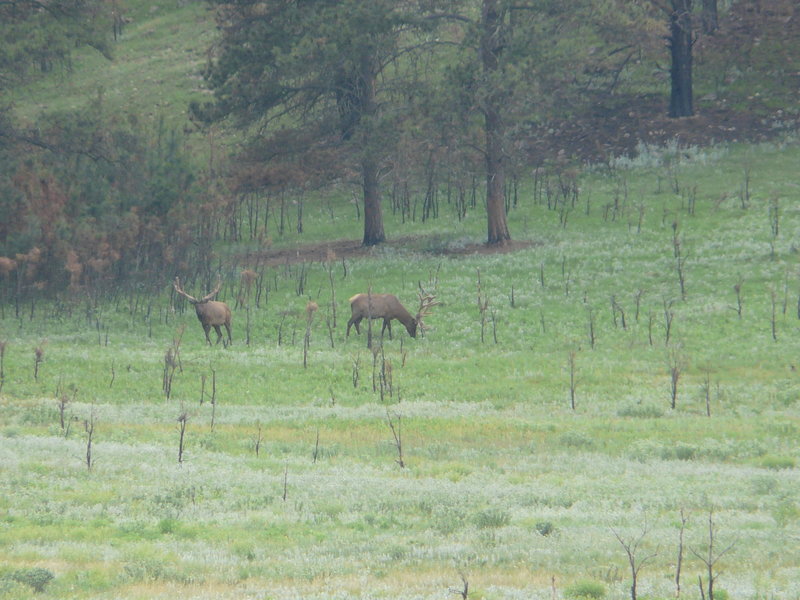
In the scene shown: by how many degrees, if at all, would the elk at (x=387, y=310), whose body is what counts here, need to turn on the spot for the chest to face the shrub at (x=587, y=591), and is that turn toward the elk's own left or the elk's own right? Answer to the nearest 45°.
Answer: approximately 90° to the elk's own right

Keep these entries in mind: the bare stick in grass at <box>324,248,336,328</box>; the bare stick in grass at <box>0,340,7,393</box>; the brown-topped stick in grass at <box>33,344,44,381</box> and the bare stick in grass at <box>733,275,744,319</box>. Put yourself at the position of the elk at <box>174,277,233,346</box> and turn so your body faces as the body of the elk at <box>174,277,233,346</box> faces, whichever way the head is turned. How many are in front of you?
2

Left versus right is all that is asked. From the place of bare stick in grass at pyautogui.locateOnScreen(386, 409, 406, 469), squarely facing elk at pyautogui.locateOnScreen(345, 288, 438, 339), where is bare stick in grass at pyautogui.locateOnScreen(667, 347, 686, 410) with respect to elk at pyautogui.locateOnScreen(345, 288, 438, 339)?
right

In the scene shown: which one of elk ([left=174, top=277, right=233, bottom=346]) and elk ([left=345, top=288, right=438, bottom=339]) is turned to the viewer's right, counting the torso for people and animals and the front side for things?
elk ([left=345, top=288, right=438, bottom=339])

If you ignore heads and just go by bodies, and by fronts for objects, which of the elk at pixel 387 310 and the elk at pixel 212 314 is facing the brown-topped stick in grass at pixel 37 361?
the elk at pixel 212 314

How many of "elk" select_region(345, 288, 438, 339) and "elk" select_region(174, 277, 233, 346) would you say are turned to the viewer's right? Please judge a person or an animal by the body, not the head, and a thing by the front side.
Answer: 1

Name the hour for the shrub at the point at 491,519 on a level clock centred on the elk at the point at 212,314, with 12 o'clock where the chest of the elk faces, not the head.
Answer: The shrub is roughly at 10 o'clock from the elk.

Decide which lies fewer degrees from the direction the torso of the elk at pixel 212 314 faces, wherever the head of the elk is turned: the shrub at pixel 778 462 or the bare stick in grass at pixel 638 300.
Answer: the shrub

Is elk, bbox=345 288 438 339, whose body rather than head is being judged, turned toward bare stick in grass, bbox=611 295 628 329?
yes

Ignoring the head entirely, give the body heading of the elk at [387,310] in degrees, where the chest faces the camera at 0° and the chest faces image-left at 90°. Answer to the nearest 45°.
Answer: approximately 270°

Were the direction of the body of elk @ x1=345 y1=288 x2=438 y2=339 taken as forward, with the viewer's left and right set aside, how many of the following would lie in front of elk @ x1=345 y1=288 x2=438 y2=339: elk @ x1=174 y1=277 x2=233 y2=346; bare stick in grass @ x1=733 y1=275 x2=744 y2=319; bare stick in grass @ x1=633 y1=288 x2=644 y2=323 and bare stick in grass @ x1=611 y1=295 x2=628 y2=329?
3

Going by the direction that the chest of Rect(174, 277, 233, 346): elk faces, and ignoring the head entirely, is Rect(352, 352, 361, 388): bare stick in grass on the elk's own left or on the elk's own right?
on the elk's own left

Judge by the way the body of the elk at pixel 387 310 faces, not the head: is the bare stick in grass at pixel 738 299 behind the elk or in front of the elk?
in front

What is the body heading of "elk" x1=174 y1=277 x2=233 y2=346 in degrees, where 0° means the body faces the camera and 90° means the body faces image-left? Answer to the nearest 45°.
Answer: approximately 45°

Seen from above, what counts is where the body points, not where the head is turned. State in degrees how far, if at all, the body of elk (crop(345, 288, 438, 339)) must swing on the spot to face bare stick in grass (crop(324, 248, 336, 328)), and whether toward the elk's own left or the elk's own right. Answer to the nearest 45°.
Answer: approximately 135° to the elk's own left

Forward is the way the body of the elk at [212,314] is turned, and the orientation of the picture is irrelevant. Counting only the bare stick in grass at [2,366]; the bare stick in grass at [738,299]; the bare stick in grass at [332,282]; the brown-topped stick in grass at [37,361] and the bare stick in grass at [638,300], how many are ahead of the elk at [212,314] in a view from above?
2

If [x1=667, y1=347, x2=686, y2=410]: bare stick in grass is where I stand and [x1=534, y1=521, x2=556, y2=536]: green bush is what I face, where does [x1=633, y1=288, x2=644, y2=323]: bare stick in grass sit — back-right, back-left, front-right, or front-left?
back-right

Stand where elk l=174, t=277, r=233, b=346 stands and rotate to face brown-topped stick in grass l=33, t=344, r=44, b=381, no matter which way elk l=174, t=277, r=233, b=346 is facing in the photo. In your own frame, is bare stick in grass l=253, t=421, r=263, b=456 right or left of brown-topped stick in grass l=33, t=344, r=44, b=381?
left

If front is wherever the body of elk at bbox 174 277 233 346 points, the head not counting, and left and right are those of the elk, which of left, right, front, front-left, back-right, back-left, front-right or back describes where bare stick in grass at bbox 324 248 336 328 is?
back

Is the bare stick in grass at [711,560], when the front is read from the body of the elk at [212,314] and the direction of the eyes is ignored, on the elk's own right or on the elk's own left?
on the elk's own left
